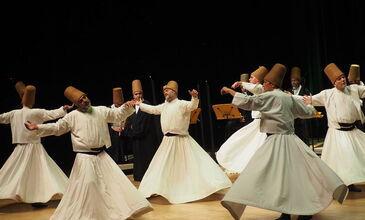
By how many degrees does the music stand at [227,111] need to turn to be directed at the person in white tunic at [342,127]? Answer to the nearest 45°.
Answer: approximately 135° to its right

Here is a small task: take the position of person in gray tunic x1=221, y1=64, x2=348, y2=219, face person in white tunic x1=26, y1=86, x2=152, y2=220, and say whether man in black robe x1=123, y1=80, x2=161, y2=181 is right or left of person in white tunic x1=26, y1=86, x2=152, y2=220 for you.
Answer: right

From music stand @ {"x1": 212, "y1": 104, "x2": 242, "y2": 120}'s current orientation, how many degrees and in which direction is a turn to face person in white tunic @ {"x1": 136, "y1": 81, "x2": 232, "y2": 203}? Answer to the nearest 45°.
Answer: approximately 180°

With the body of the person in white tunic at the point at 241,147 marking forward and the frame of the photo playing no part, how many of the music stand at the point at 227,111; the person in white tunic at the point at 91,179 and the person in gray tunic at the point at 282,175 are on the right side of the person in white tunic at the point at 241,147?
1

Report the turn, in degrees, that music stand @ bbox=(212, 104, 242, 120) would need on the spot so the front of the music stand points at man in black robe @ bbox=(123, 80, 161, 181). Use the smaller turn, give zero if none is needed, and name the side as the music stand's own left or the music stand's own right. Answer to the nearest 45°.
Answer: approximately 135° to the music stand's own left

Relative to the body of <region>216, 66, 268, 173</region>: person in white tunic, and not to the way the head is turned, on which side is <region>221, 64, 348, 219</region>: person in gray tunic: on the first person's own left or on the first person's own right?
on the first person's own left

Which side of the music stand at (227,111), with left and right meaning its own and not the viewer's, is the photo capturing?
back

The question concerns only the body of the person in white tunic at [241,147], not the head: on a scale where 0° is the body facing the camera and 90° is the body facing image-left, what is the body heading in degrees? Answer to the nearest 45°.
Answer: approximately 90°

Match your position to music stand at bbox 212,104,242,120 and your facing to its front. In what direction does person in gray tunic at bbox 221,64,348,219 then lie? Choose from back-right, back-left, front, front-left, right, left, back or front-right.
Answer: back
